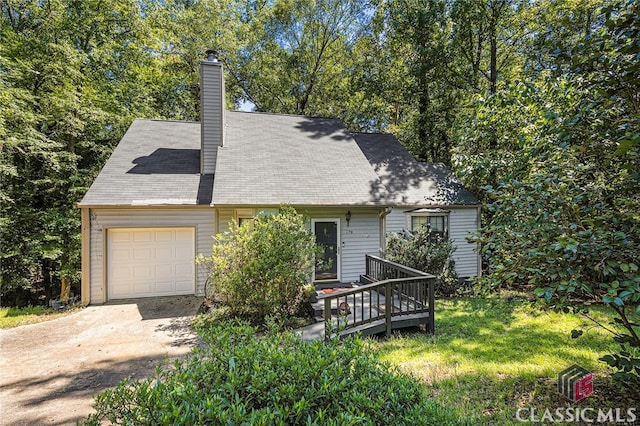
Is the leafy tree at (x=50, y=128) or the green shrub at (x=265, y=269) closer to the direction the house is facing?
the green shrub

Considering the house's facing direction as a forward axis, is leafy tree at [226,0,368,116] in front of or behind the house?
behind

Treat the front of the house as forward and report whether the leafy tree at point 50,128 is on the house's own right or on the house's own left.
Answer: on the house's own right

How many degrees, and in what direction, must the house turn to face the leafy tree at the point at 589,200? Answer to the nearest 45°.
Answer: approximately 45° to its left

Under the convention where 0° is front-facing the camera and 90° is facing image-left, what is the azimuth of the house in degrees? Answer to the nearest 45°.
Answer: approximately 0°
